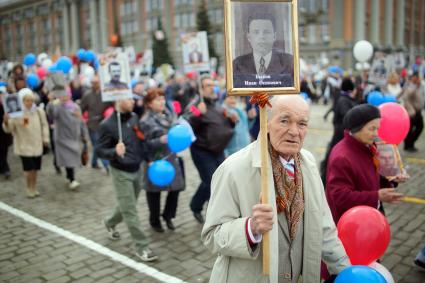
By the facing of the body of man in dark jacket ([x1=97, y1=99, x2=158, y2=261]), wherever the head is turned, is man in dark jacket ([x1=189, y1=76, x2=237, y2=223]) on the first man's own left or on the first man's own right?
on the first man's own left

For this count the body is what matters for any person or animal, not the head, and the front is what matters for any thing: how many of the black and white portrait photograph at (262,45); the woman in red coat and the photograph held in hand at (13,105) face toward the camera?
2

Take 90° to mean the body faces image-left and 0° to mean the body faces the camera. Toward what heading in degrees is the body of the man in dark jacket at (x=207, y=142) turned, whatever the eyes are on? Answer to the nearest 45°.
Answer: approximately 315°

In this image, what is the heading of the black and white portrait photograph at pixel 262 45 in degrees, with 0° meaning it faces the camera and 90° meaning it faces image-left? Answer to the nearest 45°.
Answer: approximately 0°
